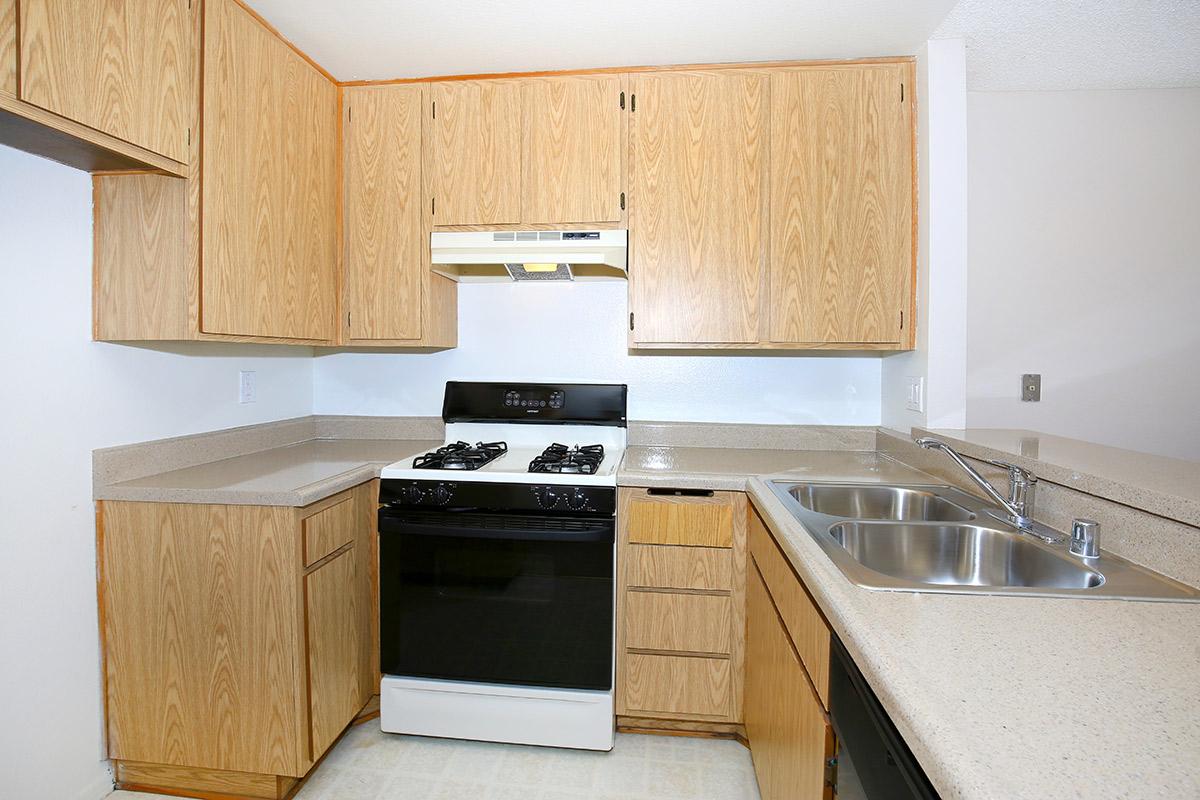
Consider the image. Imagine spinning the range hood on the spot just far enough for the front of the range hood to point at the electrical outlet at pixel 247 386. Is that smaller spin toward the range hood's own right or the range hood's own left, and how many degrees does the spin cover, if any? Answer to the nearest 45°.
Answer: approximately 90° to the range hood's own right

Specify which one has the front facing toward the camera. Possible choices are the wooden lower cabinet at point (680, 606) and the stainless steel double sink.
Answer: the wooden lower cabinet

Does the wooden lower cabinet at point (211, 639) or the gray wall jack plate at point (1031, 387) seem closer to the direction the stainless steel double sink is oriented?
the wooden lower cabinet

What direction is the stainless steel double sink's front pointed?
to the viewer's left

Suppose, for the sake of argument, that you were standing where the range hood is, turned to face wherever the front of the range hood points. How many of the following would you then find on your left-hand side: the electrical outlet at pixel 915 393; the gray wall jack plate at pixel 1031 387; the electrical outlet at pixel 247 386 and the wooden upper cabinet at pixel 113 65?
2

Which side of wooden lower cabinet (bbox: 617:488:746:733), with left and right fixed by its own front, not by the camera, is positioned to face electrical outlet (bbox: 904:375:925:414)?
left

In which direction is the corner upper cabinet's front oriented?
toward the camera

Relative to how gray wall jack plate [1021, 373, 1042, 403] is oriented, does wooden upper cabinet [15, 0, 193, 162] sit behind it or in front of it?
in front

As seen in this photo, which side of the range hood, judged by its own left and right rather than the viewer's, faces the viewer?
front

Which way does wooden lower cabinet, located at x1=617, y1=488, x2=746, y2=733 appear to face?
toward the camera

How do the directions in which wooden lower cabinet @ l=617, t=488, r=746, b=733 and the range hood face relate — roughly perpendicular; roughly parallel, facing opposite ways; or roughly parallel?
roughly parallel

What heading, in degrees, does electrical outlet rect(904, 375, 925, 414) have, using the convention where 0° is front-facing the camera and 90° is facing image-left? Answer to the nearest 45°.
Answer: approximately 45°

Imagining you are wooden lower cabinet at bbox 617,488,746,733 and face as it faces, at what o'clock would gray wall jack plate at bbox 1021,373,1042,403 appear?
The gray wall jack plate is roughly at 8 o'clock from the wooden lower cabinet.

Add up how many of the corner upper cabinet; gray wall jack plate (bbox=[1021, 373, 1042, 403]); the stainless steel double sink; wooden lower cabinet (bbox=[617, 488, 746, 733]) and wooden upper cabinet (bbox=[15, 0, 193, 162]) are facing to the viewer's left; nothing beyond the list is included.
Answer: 1

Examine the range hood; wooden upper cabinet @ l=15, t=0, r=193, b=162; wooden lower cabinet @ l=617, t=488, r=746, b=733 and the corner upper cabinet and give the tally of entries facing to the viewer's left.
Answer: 0
